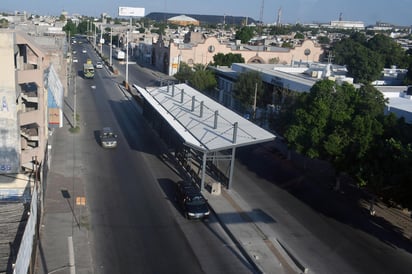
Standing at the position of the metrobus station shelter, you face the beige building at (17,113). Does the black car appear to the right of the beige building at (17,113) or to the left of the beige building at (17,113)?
left

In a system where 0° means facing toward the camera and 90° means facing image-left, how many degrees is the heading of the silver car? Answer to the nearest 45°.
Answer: approximately 0°

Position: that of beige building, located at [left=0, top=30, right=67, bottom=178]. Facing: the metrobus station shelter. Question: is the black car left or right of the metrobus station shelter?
right

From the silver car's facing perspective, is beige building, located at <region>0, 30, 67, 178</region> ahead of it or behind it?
ahead

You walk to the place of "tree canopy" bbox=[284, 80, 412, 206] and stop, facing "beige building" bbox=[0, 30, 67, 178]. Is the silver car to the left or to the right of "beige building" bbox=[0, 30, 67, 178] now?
right

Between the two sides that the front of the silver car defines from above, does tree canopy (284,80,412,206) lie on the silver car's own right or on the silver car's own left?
on the silver car's own left

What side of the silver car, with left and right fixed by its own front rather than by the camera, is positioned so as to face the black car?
front
